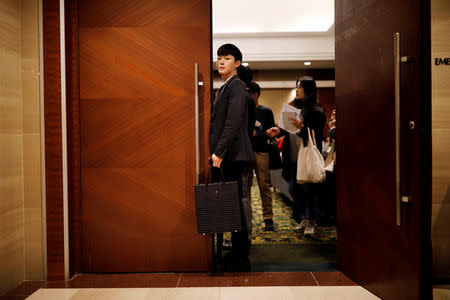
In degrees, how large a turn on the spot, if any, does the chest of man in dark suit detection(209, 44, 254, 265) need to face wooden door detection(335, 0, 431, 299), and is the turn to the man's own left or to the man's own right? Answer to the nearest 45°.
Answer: approximately 135° to the man's own left

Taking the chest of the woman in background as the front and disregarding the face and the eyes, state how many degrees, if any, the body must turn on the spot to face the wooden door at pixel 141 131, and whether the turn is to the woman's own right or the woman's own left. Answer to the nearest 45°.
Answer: approximately 45° to the woman's own left

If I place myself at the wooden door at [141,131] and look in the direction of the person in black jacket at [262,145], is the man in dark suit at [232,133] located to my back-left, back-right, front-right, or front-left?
front-right

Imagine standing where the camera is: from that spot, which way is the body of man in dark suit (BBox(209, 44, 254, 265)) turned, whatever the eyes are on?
to the viewer's left

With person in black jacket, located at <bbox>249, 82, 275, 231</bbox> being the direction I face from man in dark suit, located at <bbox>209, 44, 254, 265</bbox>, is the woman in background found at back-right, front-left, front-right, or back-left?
front-right

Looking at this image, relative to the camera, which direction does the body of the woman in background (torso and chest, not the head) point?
to the viewer's left

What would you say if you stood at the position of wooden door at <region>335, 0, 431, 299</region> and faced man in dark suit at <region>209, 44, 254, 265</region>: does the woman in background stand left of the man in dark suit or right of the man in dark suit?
right
